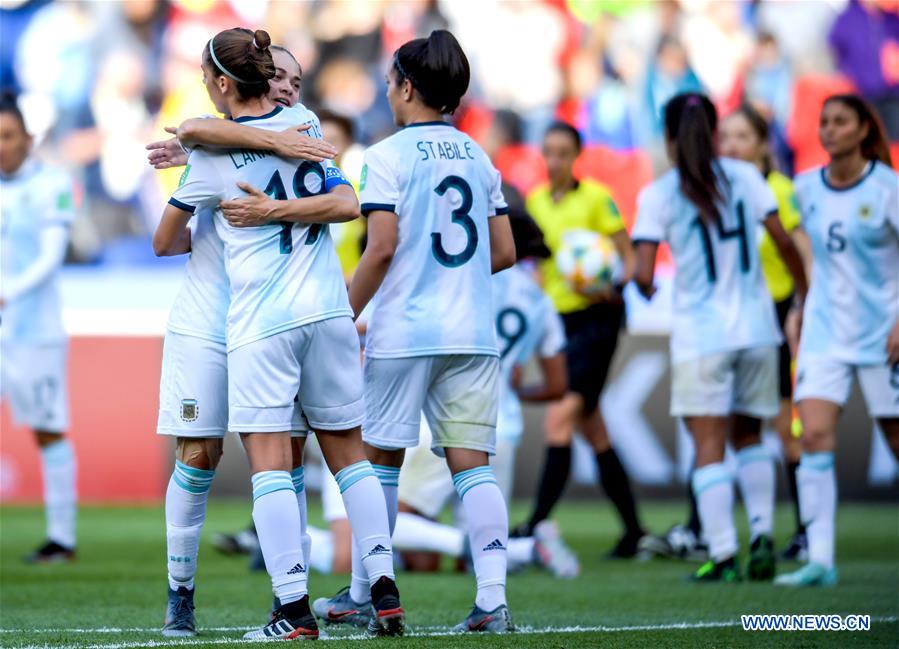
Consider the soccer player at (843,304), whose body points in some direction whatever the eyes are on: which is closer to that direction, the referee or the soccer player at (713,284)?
the soccer player

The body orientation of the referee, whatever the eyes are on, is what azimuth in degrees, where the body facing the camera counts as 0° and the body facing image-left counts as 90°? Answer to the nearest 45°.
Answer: approximately 45°

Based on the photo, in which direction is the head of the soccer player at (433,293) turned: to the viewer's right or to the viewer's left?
to the viewer's left

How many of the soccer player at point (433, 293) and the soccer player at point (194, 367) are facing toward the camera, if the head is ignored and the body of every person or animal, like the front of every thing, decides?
1

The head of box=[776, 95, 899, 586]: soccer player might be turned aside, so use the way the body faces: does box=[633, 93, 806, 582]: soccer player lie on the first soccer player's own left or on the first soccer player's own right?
on the first soccer player's own right

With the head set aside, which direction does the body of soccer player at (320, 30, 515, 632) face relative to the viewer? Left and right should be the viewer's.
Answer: facing away from the viewer and to the left of the viewer

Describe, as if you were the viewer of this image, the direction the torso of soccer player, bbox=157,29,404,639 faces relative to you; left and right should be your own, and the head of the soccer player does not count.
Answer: facing away from the viewer and to the left of the viewer

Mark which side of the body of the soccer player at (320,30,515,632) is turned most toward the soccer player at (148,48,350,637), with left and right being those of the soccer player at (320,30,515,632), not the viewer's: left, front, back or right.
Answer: left

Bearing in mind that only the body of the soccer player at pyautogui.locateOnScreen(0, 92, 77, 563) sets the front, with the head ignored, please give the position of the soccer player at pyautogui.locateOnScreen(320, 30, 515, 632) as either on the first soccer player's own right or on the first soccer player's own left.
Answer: on the first soccer player's own left

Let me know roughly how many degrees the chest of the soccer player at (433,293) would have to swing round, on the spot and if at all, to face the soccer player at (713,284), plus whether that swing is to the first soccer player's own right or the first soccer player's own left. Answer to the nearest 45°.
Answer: approximately 90° to the first soccer player's own right
